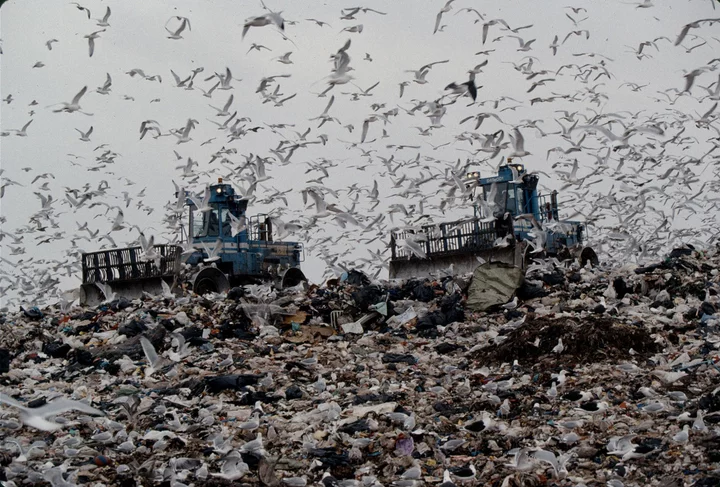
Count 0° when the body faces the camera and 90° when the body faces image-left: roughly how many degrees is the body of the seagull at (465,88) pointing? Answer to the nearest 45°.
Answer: approximately 90°

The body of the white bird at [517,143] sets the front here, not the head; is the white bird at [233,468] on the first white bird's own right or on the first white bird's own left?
on the first white bird's own right

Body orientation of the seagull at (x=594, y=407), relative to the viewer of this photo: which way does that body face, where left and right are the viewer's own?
facing to the right of the viewer

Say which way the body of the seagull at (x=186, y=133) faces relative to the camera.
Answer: to the viewer's left

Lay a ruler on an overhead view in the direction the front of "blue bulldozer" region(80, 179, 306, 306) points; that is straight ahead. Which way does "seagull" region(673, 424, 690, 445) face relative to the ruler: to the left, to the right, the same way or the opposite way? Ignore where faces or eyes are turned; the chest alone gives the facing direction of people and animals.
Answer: the opposite way

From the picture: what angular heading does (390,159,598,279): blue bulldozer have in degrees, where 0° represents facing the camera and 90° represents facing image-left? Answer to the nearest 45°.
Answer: approximately 45°
